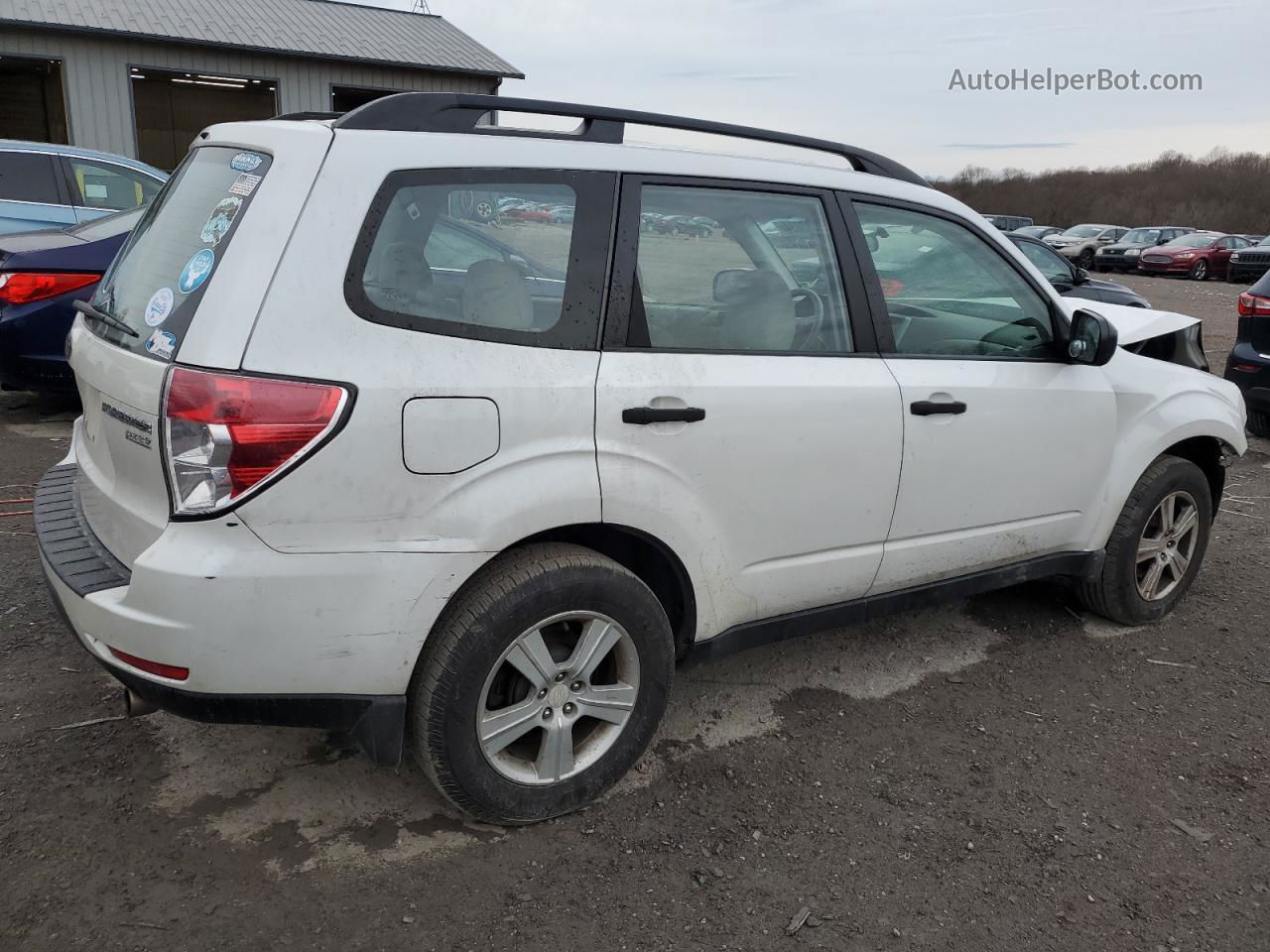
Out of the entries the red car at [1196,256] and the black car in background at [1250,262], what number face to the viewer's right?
0

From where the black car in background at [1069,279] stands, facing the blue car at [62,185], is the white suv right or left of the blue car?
left

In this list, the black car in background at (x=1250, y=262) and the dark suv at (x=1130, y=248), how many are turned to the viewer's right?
0

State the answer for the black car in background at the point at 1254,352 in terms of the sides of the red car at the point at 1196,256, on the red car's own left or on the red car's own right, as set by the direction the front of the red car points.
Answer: on the red car's own left

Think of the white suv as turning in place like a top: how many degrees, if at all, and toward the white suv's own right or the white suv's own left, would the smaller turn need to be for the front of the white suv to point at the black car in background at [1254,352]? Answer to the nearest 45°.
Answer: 0° — it already faces it

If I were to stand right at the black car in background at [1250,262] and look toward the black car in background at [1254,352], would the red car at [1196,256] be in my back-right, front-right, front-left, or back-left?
back-right

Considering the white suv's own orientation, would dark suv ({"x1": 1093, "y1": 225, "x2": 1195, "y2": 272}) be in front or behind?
in front

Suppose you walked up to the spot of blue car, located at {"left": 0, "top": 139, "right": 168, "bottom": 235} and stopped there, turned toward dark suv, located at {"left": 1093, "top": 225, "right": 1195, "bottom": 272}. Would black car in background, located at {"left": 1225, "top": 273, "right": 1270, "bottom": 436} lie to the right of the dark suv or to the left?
right

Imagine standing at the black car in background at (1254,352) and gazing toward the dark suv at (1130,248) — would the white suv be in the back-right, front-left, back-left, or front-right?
back-left

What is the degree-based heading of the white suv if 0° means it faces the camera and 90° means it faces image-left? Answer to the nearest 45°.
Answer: approximately 225°

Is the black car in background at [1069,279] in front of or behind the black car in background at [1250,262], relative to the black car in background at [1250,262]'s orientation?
in front

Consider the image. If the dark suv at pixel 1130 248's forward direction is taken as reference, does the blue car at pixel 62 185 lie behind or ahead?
ahead
